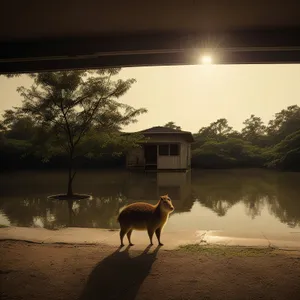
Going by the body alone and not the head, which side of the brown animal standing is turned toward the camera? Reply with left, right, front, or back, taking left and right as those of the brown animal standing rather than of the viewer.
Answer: right

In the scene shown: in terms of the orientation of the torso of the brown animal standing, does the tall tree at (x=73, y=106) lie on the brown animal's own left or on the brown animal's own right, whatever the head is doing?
on the brown animal's own left

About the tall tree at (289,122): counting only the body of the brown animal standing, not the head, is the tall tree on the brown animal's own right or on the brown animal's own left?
on the brown animal's own left
